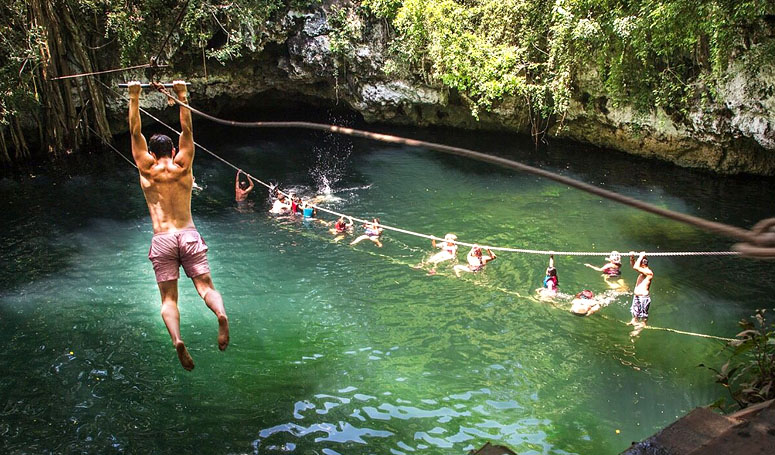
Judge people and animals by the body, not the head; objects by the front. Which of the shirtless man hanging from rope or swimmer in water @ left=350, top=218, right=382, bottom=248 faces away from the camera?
the shirtless man hanging from rope

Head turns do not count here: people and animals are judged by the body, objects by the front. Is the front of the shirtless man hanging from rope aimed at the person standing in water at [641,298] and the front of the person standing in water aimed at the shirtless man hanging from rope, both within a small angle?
no

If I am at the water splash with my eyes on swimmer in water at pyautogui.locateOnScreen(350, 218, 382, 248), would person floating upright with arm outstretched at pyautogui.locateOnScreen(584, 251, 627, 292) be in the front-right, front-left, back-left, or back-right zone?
front-left

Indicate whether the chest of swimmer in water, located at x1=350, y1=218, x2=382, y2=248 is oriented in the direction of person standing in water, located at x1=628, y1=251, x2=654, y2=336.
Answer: no

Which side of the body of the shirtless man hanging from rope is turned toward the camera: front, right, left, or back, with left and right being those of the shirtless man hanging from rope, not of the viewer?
back

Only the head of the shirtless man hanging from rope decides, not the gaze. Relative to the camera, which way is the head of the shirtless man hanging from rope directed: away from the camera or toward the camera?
away from the camera

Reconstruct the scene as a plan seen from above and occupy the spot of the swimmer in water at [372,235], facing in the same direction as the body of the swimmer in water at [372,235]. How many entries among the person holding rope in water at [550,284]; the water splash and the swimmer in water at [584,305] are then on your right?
1
